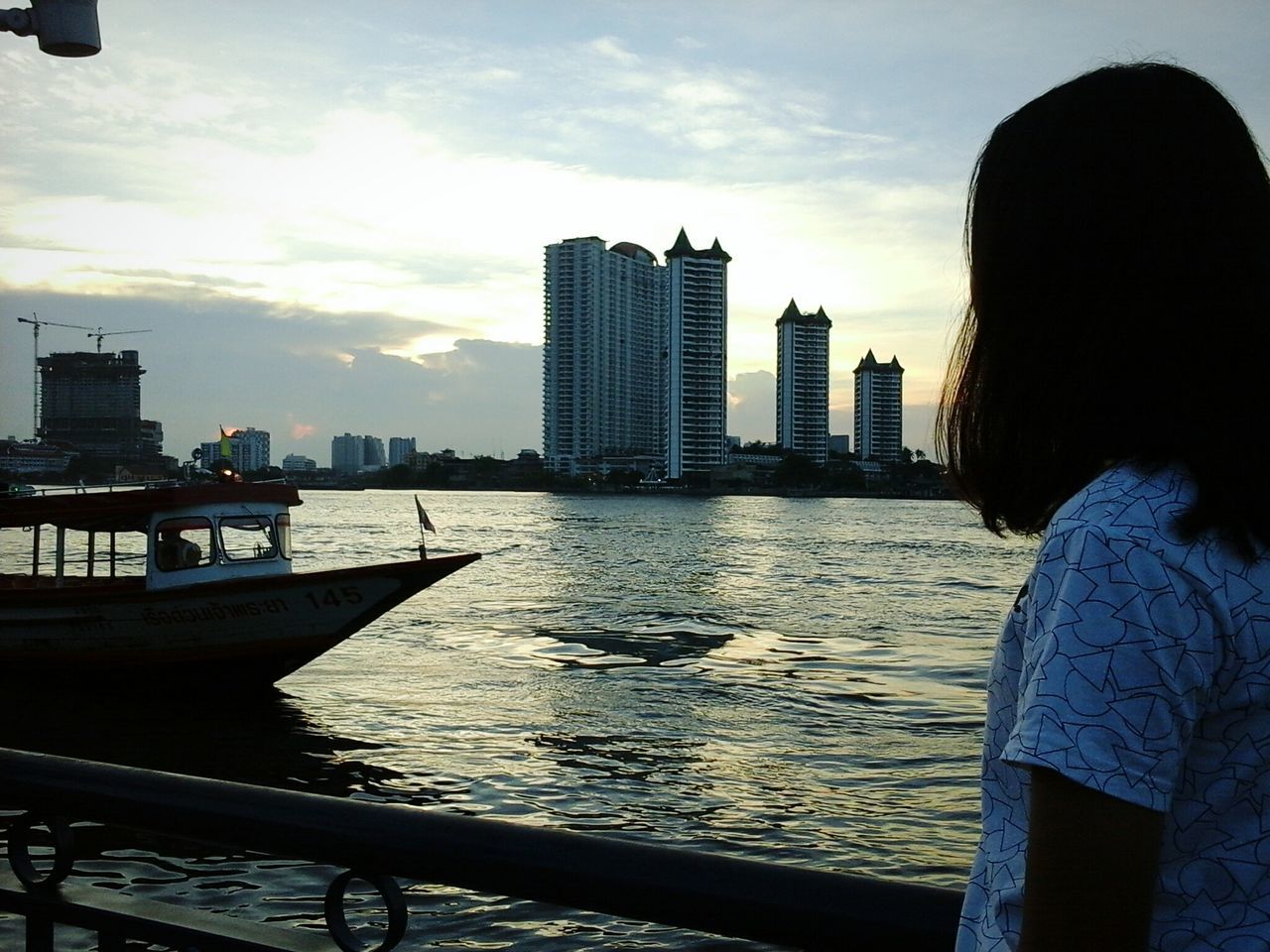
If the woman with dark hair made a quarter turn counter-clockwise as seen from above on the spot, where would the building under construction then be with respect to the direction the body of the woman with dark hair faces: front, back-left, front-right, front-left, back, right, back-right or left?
right

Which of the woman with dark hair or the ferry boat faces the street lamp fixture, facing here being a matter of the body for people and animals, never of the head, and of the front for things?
the woman with dark hair

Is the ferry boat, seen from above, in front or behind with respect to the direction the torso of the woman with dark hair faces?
in front

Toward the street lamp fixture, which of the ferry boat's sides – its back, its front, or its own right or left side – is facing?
right

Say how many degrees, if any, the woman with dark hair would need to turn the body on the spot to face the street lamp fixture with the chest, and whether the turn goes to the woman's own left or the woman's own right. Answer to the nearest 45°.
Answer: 0° — they already face it

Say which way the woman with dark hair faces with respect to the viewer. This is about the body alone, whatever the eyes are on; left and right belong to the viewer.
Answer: facing away from the viewer and to the left of the viewer

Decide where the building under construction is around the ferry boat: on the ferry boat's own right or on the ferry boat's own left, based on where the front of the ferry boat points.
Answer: on the ferry boat's own left

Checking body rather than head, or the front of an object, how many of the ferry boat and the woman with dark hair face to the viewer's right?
1

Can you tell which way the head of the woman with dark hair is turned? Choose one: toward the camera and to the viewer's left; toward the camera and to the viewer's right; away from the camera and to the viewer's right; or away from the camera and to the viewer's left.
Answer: away from the camera and to the viewer's left

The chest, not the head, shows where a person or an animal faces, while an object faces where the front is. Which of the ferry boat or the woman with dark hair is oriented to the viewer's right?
the ferry boat

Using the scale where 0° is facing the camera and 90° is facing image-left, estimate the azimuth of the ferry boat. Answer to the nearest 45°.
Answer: approximately 270°

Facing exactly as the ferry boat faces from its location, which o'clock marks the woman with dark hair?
The woman with dark hair is roughly at 3 o'clock from the ferry boat.

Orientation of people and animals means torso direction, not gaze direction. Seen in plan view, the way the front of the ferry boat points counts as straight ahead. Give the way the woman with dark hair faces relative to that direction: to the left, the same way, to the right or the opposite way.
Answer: to the left
